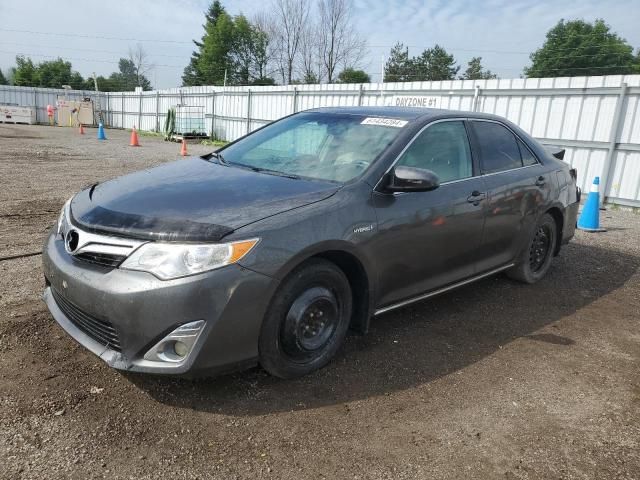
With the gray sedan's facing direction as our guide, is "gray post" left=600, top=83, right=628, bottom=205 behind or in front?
behind

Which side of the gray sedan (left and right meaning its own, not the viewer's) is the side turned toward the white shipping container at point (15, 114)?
right

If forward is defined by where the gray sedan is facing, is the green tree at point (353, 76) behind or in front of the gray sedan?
behind

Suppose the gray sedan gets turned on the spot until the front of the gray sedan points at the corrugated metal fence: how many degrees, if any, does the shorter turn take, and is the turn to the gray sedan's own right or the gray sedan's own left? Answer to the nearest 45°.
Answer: approximately 180°

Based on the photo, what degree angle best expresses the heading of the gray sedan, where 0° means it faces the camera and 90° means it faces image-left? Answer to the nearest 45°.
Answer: approximately 45°

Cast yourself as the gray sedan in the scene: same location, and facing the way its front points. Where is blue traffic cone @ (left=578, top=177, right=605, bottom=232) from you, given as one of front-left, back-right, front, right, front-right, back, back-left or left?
back
